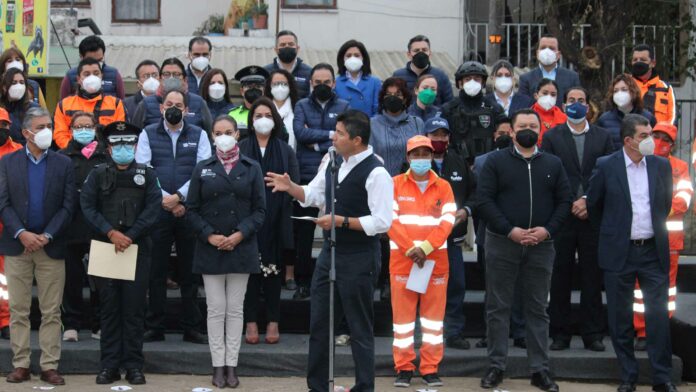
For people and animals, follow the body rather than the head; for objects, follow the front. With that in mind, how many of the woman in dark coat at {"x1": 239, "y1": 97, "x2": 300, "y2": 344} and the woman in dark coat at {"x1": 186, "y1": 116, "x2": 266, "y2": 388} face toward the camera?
2

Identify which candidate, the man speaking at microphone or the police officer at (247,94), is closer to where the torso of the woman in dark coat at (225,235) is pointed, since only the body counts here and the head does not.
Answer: the man speaking at microphone

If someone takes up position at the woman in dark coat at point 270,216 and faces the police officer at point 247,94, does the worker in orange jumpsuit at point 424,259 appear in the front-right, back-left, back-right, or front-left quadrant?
back-right

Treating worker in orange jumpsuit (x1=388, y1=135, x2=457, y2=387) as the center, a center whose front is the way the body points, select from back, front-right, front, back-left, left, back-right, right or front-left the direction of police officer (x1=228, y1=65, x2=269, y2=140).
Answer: back-right

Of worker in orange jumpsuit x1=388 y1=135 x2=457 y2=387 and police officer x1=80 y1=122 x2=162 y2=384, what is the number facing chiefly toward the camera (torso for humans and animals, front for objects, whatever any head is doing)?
2

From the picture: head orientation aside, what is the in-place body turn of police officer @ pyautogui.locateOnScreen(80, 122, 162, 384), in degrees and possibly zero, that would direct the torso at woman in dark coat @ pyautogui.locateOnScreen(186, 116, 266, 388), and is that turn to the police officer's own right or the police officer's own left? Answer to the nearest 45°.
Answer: approximately 90° to the police officer's own left

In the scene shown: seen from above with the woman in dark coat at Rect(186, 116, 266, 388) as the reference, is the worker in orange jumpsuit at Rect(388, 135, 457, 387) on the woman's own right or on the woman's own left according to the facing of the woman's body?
on the woman's own left
